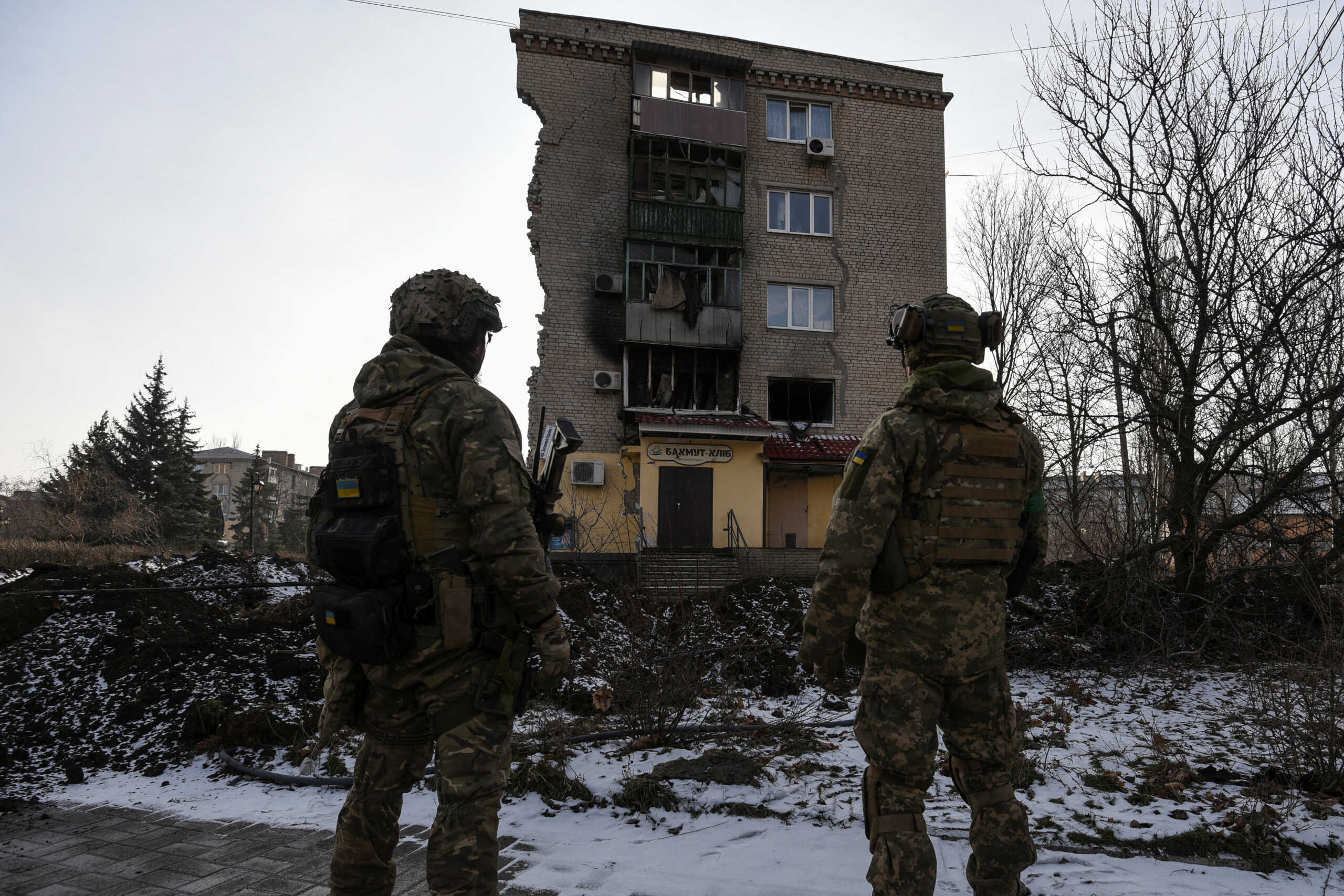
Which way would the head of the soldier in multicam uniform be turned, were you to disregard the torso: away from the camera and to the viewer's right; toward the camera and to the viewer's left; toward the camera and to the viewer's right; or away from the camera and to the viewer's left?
away from the camera and to the viewer's right

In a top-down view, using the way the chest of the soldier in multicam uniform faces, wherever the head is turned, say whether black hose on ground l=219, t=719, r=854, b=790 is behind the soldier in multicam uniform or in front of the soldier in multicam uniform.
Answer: in front

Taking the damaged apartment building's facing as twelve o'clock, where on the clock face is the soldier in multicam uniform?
The soldier in multicam uniform is roughly at 12 o'clock from the damaged apartment building.

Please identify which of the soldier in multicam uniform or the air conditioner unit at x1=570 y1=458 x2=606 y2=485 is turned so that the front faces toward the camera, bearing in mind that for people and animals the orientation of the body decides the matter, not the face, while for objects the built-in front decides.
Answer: the air conditioner unit

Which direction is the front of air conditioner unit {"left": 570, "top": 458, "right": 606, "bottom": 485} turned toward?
toward the camera

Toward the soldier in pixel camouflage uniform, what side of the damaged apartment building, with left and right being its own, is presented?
front

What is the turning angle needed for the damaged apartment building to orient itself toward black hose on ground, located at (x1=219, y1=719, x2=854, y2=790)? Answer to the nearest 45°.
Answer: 0° — it already faces it

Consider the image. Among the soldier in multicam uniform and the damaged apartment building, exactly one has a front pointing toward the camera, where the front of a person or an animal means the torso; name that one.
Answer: the damaged apartment building

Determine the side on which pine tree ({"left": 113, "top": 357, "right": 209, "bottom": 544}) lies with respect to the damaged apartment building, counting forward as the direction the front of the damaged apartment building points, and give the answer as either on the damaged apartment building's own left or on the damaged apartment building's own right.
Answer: on the damaged apartment building's own right

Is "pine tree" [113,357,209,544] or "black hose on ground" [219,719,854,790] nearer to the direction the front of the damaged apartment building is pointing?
the black hose on ground

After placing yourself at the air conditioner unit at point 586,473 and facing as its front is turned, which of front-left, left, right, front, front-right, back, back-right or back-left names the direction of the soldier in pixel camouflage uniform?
front

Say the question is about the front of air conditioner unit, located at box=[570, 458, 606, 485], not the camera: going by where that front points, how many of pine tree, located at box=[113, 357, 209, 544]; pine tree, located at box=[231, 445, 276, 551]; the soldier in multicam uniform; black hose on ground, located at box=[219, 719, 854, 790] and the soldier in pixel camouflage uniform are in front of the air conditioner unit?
3

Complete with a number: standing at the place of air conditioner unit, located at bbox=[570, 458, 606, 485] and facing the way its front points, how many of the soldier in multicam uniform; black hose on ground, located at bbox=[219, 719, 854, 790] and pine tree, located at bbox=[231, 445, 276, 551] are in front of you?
2

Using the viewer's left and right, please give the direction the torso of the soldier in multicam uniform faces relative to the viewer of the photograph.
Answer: facing away from the viewer and to the right of the viewer
